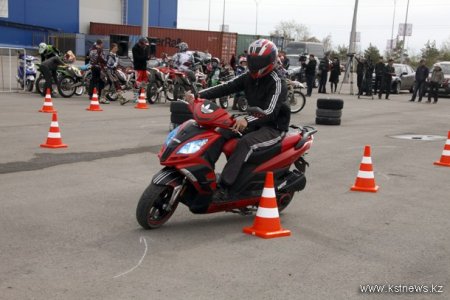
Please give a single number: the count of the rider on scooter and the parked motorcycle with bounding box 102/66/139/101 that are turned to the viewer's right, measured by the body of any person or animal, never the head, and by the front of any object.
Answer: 0

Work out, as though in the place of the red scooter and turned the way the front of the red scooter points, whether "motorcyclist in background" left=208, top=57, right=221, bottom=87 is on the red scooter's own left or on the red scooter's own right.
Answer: on the red scooter's own right

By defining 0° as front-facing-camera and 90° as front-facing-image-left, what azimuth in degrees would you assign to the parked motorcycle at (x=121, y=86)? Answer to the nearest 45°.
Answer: approximately 45°

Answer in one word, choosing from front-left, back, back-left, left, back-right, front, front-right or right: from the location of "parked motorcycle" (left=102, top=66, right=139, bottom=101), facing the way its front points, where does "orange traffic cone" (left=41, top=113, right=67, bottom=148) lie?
front-left

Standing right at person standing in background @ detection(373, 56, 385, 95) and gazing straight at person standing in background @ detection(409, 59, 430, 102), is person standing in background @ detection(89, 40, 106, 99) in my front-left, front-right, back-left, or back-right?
back-right

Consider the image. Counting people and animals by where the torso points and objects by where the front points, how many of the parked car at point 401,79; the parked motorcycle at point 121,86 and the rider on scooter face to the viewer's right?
0

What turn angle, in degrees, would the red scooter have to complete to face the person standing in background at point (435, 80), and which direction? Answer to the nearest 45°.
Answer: approximately 180°

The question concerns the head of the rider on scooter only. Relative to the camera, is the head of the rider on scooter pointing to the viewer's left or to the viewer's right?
to the viewer's left

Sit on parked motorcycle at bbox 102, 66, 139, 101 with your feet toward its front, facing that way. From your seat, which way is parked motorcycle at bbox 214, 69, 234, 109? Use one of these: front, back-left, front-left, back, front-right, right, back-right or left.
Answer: back-left

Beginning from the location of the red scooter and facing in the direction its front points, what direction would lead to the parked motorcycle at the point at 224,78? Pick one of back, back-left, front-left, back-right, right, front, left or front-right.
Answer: back-right

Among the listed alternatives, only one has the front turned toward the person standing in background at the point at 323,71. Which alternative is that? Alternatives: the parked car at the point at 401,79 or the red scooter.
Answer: the parked car

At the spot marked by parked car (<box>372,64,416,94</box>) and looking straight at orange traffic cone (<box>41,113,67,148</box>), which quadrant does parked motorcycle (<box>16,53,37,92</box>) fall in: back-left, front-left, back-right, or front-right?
front-right

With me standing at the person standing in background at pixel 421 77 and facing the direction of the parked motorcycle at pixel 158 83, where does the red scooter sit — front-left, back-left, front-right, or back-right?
front-left

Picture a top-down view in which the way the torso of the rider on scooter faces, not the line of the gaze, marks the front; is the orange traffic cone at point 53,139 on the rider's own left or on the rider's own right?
on the rider's own right

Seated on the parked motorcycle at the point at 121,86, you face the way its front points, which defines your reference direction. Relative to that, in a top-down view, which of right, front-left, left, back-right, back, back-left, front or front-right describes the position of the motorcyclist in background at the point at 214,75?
back-left

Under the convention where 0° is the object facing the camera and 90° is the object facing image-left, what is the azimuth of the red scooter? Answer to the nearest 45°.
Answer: approximately 45°

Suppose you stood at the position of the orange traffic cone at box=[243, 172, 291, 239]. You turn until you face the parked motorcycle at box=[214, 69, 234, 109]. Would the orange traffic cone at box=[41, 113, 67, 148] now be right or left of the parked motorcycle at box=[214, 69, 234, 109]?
left

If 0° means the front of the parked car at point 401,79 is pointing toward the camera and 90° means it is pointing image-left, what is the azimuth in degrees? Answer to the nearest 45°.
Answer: approximately 45°

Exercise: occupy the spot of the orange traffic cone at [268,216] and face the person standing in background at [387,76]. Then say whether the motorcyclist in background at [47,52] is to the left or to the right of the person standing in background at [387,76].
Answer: left
